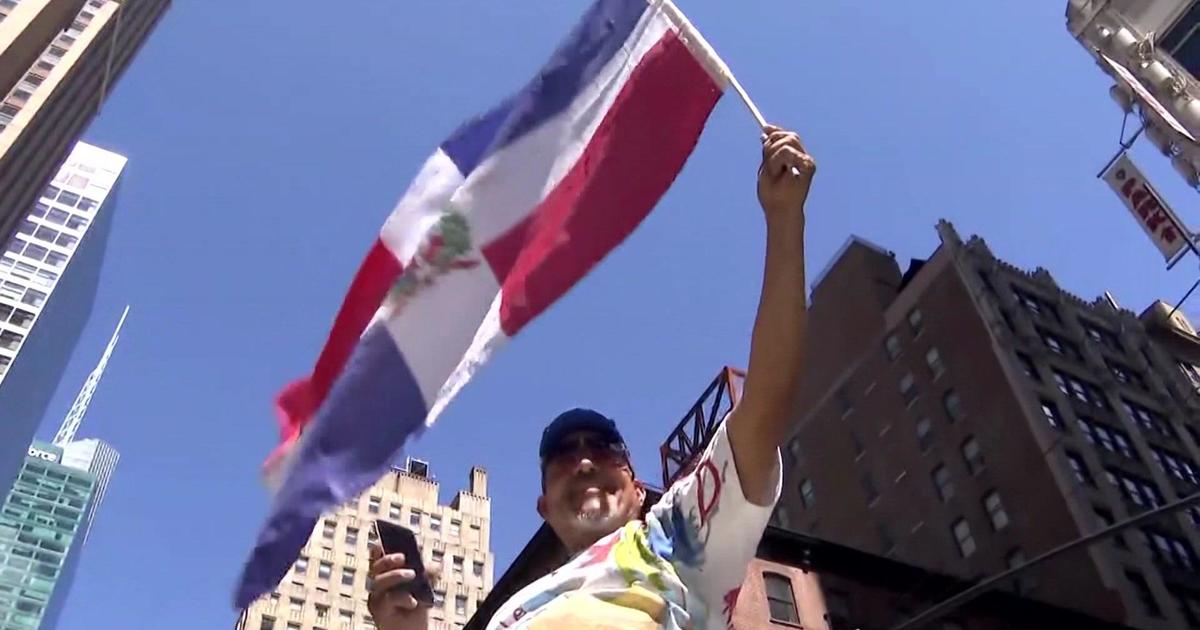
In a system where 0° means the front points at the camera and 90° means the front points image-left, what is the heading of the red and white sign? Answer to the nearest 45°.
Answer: approximately 0°
